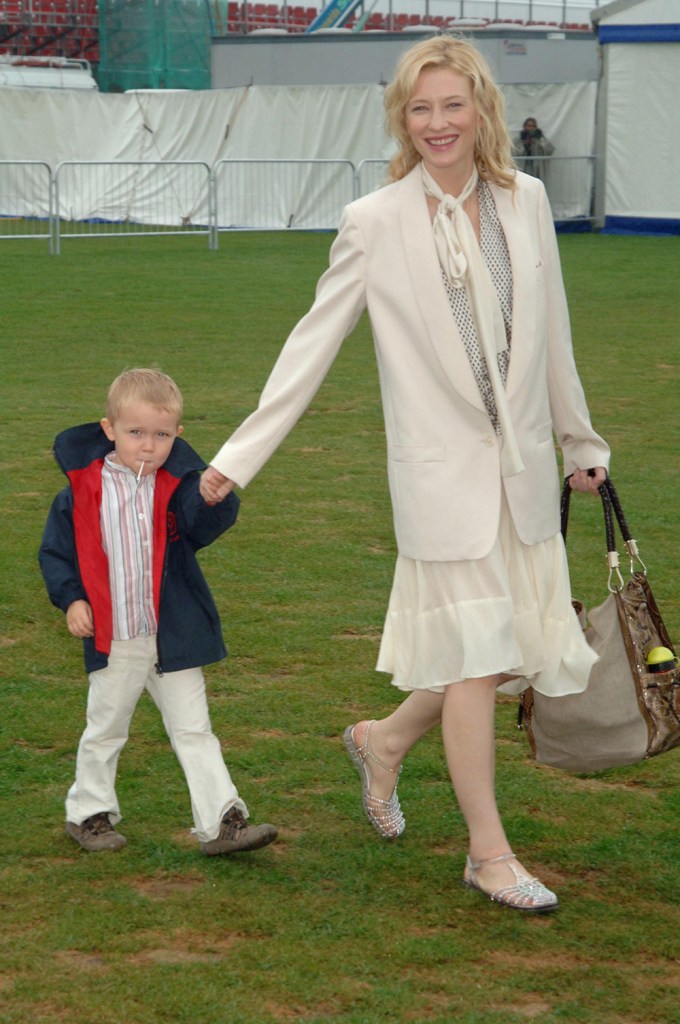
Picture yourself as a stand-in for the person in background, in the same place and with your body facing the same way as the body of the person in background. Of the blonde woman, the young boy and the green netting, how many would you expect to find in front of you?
2

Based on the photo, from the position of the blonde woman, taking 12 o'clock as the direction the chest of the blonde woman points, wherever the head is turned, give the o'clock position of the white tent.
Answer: The white tent is roughly at 8 o'clock from the blonde woman.

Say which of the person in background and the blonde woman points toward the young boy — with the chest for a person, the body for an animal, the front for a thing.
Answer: the person in background

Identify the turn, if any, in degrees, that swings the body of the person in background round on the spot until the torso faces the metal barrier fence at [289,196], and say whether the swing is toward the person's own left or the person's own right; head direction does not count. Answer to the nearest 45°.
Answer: approximately 90° to the person's own right

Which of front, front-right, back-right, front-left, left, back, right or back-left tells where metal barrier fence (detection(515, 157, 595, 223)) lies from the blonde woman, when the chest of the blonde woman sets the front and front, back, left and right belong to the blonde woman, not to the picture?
back-left

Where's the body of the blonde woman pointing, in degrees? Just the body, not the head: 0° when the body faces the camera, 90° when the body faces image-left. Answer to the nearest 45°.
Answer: approximately 315°

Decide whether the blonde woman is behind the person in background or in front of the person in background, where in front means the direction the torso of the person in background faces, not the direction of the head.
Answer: in front

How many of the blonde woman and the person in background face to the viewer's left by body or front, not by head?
0

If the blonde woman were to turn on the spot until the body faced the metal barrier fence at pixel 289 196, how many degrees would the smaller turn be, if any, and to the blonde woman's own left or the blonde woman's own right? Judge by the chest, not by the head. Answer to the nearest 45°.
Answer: approximately 135° to the blonde woman's own left
